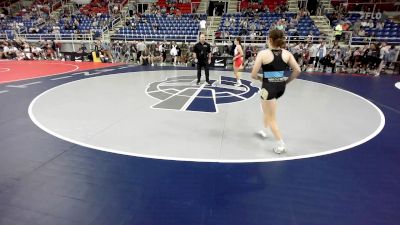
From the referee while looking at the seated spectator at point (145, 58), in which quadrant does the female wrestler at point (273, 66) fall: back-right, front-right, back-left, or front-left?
back-left

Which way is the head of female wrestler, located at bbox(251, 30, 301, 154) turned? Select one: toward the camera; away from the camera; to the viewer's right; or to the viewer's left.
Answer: away from the camera

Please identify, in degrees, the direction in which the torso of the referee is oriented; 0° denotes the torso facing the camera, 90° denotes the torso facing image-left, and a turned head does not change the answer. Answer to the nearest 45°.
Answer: approximately 0°

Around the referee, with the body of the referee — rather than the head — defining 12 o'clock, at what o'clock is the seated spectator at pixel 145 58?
The seated spectator is roughly at 5 o'clock from the referee.

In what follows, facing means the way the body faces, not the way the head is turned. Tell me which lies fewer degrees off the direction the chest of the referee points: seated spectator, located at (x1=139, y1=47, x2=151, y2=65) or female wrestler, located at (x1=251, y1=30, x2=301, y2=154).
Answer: the female wrestler

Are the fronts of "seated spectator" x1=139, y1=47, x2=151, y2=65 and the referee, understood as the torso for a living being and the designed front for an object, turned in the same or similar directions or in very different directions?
same or similar directions

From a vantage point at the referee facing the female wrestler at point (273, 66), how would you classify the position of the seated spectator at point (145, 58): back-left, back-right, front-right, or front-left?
back-right

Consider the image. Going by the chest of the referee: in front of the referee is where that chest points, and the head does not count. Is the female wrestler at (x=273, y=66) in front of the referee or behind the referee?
in front

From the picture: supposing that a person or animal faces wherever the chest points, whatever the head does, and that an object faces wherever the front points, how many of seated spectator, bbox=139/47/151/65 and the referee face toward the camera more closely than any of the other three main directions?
2

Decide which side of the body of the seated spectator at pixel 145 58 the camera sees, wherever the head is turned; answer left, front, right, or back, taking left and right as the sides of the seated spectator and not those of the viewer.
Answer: front

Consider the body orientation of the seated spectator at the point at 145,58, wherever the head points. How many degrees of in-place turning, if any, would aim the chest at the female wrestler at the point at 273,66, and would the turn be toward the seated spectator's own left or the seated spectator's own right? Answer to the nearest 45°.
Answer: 0° — they already face them
